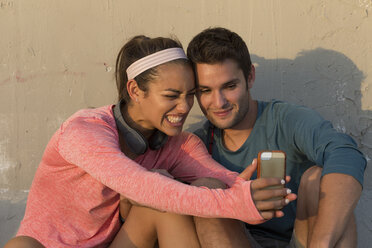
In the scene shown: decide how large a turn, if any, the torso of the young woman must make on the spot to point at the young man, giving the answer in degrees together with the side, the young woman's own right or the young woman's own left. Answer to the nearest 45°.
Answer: approximately 45° to the young woman's own left

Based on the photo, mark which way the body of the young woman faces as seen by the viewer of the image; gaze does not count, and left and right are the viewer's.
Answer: facing the viewer and to the right of the viewer
